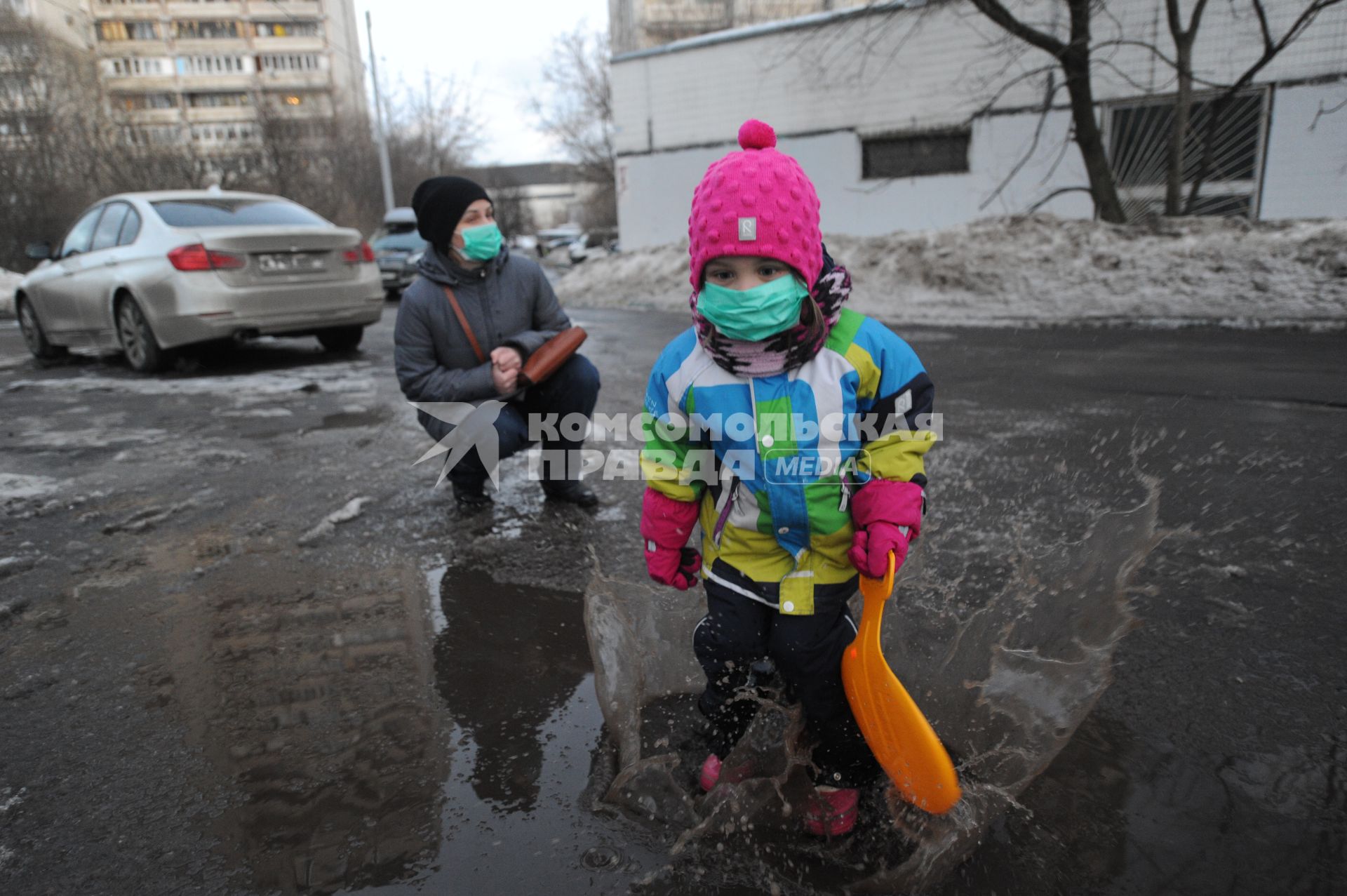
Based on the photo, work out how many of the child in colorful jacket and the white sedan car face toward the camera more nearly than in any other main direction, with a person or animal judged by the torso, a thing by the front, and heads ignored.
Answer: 1

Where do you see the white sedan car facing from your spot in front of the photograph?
facing away from the viewer and to the left of the viewer

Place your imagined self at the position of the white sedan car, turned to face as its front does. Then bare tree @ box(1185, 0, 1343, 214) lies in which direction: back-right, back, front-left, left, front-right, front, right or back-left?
back-right

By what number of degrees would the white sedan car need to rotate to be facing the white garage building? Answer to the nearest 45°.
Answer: approximately 135° to its right

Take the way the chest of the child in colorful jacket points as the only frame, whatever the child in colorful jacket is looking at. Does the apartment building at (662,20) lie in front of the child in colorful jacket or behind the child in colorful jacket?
behind

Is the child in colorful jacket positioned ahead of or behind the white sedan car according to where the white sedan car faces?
behind

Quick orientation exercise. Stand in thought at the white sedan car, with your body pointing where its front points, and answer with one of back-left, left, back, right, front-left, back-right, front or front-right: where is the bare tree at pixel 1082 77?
back-right

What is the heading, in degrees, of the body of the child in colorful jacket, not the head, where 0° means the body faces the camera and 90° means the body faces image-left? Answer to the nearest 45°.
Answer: approximately 0°
